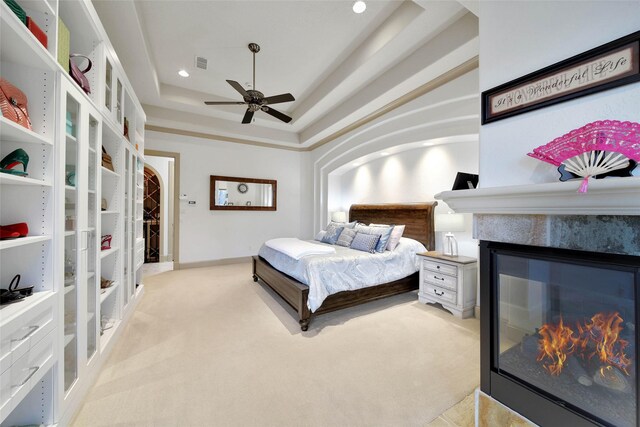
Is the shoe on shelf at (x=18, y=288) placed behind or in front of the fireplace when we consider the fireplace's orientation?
in front

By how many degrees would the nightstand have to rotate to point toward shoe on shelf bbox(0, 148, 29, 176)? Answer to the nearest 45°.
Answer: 0° — it already faces it

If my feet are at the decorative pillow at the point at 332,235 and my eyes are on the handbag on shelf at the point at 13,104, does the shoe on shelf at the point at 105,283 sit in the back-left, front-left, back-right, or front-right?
front-right

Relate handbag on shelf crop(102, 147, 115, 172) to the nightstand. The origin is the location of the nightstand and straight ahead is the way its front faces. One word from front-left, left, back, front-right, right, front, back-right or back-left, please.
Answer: front

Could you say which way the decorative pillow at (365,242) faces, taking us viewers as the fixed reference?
facing the viewer and to the left of the viewer

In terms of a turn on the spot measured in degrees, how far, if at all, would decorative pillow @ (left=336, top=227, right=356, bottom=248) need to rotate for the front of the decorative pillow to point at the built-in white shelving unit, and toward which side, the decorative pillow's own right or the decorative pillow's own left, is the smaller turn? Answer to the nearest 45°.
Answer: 0° — it already faces it
